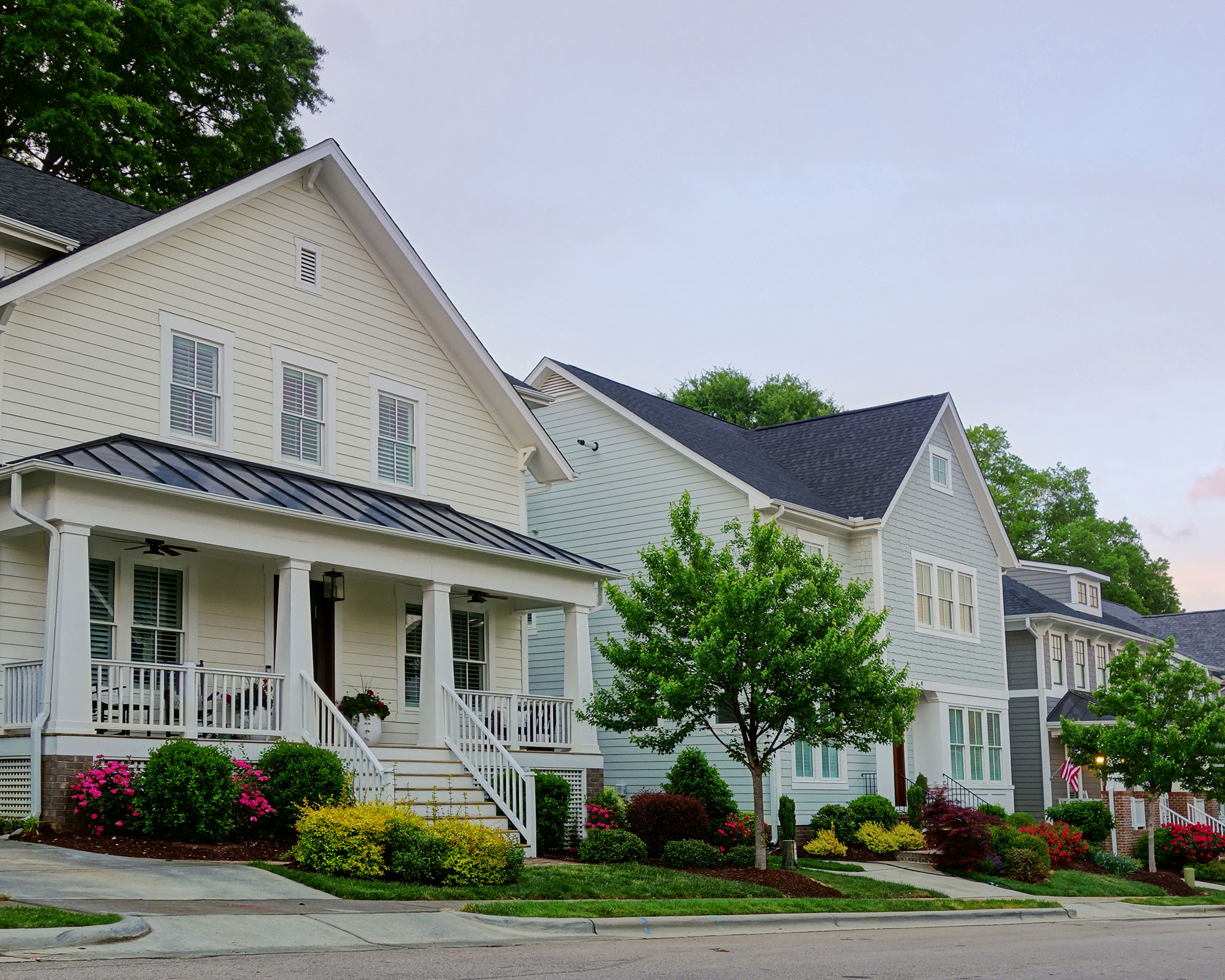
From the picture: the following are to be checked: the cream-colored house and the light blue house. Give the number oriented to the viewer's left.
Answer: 0

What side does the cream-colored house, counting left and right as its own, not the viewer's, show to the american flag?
left

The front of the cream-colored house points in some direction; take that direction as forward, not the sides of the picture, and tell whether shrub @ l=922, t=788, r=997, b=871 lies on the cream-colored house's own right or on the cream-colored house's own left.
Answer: on the cream-colored house's own left

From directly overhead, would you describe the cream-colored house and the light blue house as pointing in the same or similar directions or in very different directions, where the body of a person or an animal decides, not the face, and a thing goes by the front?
same or similar directions

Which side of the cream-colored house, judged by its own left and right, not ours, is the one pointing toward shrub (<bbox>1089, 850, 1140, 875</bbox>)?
left

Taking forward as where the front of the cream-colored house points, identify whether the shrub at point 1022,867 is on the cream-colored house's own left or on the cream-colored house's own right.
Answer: on the cream-colored house's own left

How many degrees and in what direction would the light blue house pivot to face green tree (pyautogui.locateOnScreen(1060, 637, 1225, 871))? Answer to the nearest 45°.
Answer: approximately 45° to its left

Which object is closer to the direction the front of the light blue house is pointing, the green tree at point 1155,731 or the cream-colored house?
the green tree

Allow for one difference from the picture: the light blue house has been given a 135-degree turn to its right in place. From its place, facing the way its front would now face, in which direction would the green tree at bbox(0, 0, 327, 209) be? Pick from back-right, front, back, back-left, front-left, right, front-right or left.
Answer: front
